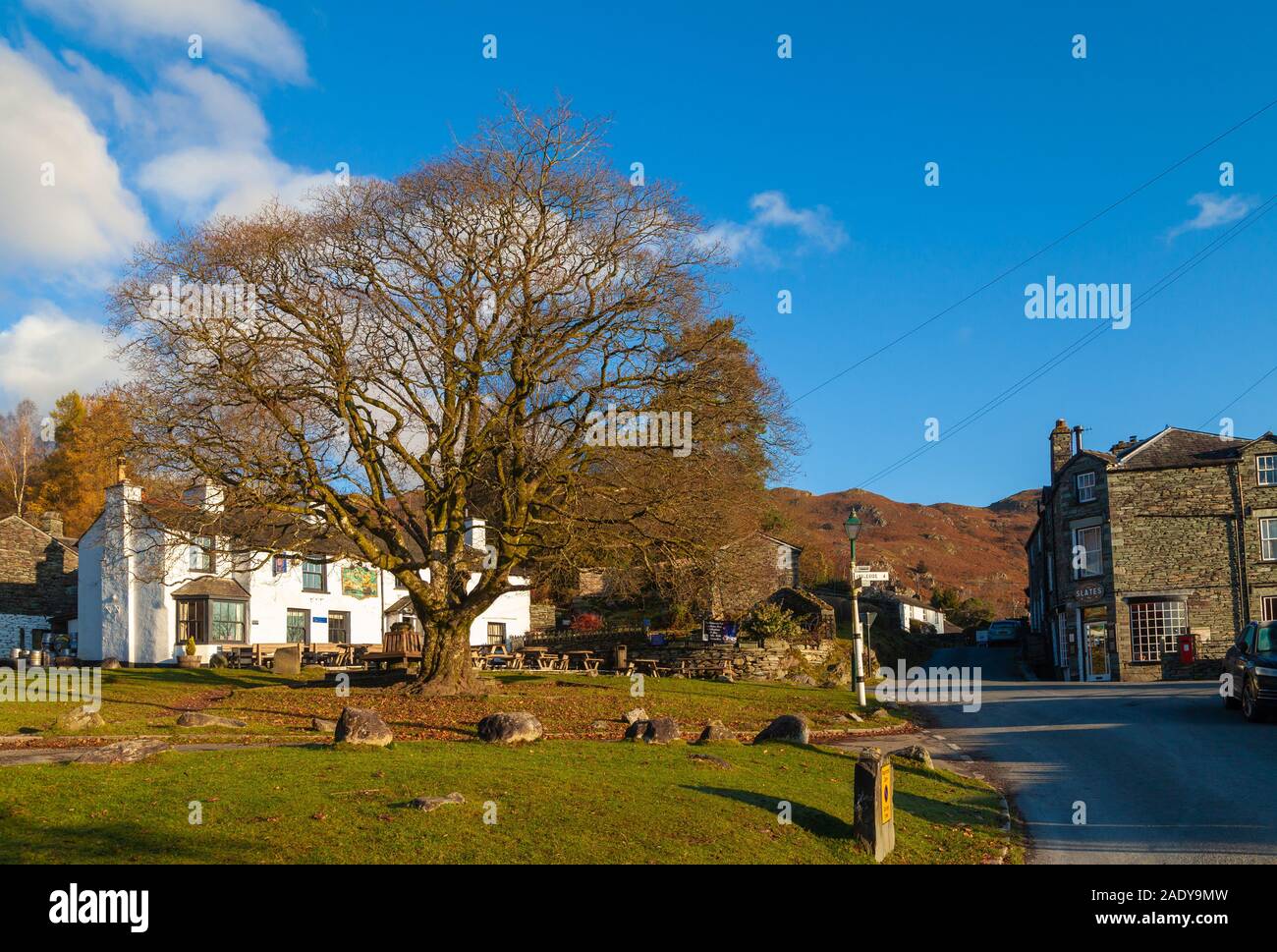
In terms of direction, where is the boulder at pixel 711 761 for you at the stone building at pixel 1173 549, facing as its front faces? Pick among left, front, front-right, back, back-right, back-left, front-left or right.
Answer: front-left

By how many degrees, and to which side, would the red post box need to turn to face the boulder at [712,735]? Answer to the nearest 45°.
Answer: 0° — it already faces it

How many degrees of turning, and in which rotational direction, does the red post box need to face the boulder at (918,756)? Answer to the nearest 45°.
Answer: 0° — it already faces it

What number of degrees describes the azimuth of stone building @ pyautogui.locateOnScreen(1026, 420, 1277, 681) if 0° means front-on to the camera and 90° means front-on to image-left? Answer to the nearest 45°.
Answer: approximately 45°

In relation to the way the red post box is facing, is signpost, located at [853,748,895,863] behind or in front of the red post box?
in front

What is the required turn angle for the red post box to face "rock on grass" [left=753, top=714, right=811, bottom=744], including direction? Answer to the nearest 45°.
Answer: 0° — it already faces it

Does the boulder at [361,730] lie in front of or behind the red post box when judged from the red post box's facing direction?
in front

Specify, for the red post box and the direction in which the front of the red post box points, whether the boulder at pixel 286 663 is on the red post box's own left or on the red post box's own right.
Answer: on the red post box's own right

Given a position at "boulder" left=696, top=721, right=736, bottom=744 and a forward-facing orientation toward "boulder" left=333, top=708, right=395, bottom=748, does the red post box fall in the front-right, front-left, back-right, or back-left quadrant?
back-right

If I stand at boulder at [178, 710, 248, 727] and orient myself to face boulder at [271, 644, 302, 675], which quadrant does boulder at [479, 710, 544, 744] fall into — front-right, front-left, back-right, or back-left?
back-right

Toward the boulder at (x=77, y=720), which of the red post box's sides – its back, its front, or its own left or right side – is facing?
front

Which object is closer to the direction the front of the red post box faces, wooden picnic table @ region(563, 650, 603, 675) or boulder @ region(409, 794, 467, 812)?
the boulder
